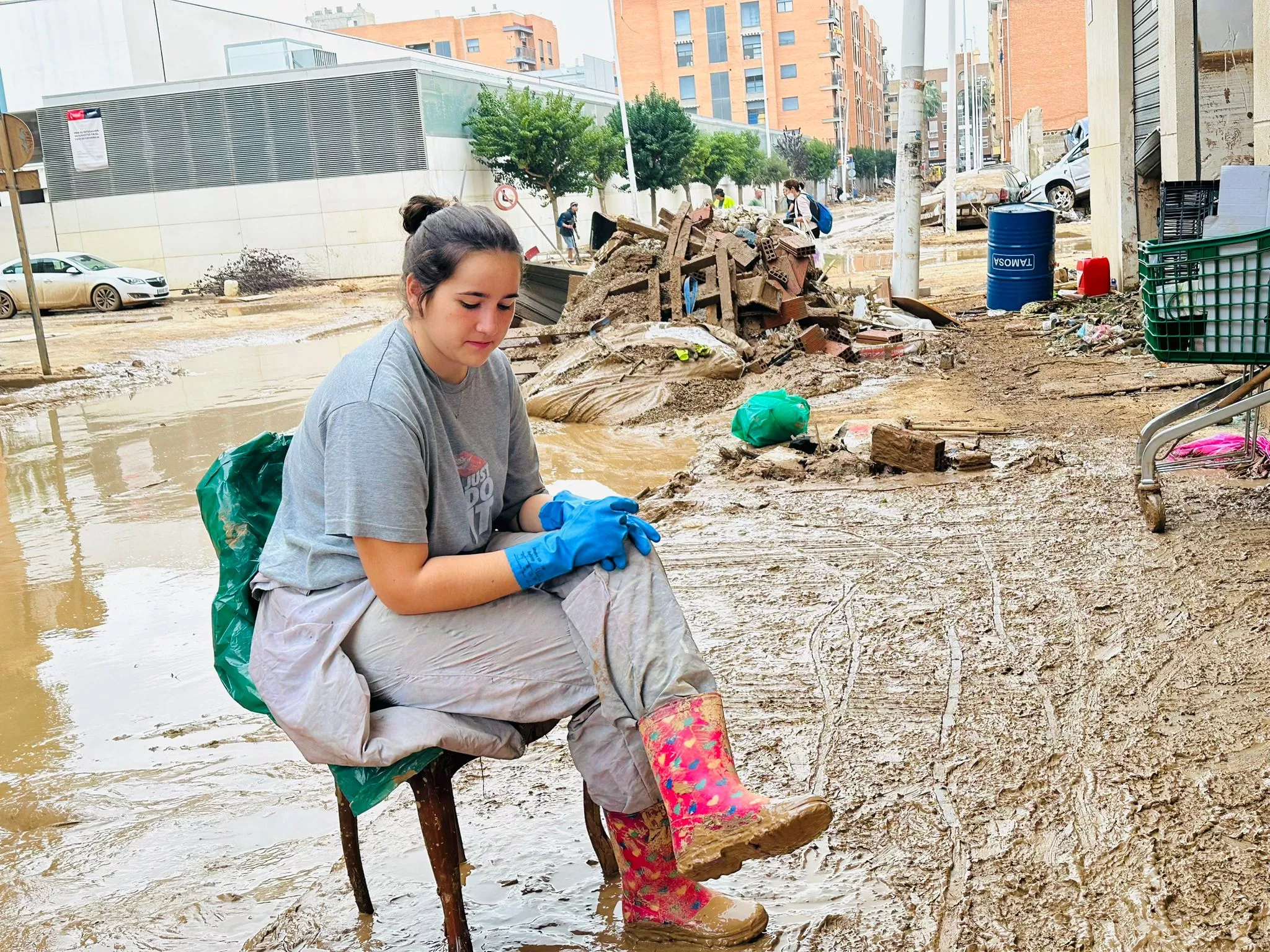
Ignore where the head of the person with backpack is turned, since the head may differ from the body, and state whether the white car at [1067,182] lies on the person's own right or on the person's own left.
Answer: on the person's own right

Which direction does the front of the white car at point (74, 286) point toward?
to the viewer's right

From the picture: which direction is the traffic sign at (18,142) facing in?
away from the camera

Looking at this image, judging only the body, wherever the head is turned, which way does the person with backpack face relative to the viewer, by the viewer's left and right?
facing to the left of the viewer

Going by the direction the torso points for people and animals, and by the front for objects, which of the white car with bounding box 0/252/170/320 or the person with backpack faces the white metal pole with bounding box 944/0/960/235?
the white car

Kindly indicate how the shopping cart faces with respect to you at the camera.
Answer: facing to the left of the viewer
